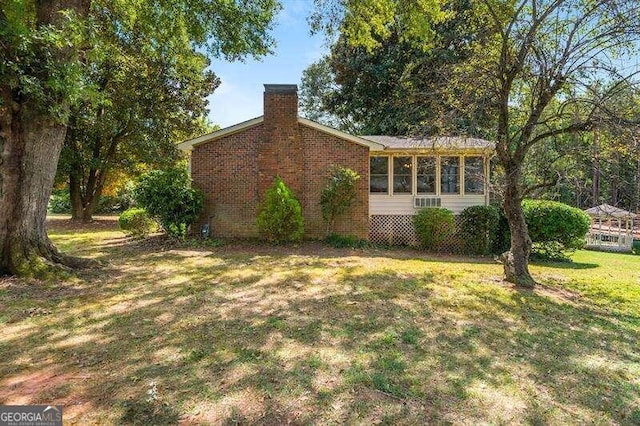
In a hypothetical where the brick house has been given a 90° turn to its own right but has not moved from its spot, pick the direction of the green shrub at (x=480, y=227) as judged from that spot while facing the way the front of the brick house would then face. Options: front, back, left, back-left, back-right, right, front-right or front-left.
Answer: right

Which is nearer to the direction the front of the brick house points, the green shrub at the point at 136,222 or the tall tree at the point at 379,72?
the green shrub

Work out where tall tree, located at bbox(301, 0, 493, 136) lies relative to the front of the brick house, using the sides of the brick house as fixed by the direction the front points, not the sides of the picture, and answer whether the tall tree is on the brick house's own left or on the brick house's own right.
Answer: on the brick house's own right

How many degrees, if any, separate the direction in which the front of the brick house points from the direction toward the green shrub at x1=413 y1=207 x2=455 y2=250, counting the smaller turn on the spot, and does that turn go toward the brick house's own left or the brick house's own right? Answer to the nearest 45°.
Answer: approximately 180°

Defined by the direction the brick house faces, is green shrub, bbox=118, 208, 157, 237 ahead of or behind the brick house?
ahead

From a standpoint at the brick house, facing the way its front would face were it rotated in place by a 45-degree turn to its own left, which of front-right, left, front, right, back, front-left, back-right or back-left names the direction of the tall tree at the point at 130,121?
right

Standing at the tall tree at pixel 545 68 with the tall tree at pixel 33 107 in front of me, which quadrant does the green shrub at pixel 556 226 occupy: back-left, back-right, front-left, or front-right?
back-right

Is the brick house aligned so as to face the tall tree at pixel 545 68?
no

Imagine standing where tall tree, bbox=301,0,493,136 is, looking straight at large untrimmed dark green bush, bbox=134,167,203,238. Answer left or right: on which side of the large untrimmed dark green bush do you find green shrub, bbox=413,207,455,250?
left

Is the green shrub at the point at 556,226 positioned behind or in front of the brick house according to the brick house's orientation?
behind

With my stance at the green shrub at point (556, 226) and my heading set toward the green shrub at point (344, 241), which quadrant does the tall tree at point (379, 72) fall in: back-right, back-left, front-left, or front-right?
front-right
